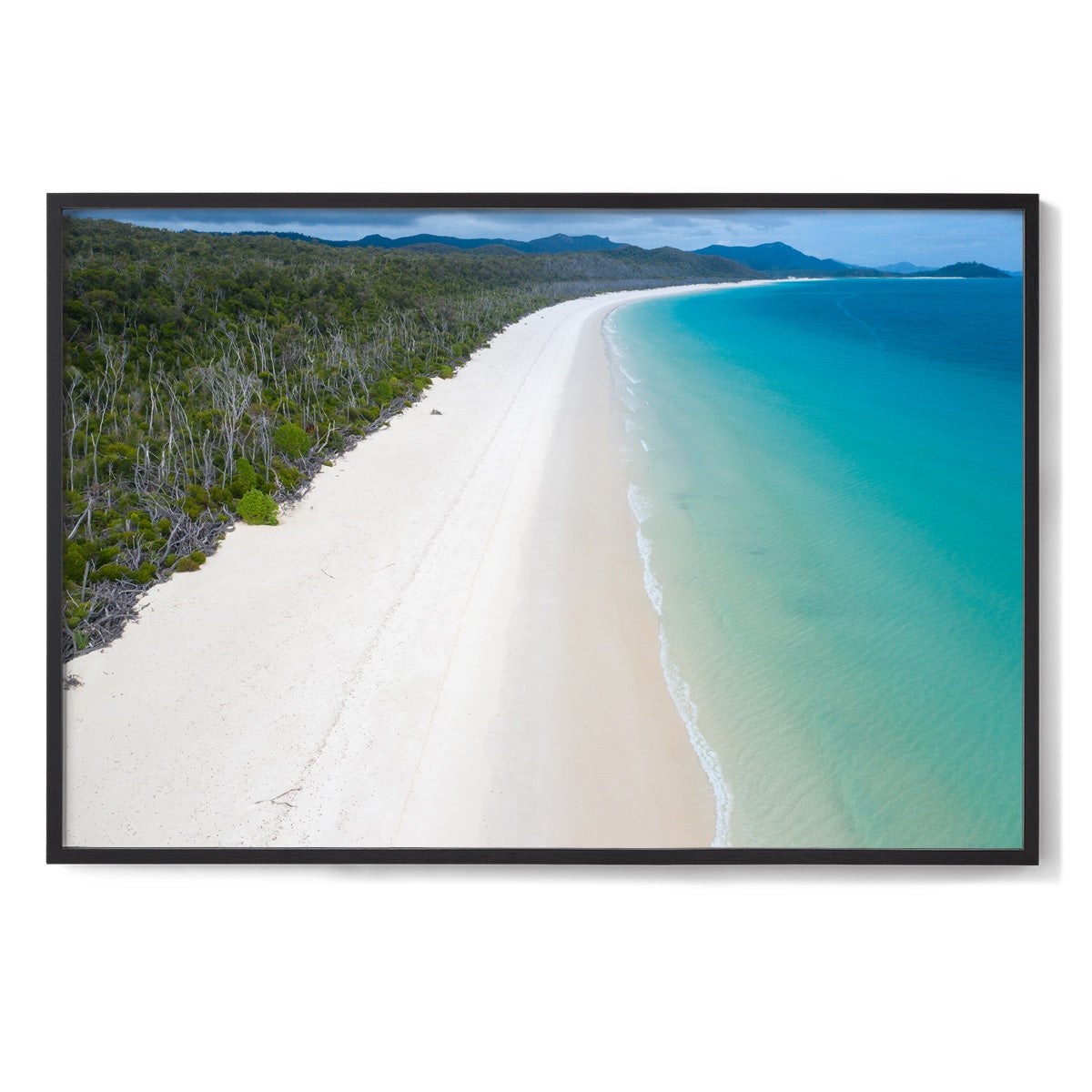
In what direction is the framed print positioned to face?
toward the camera
